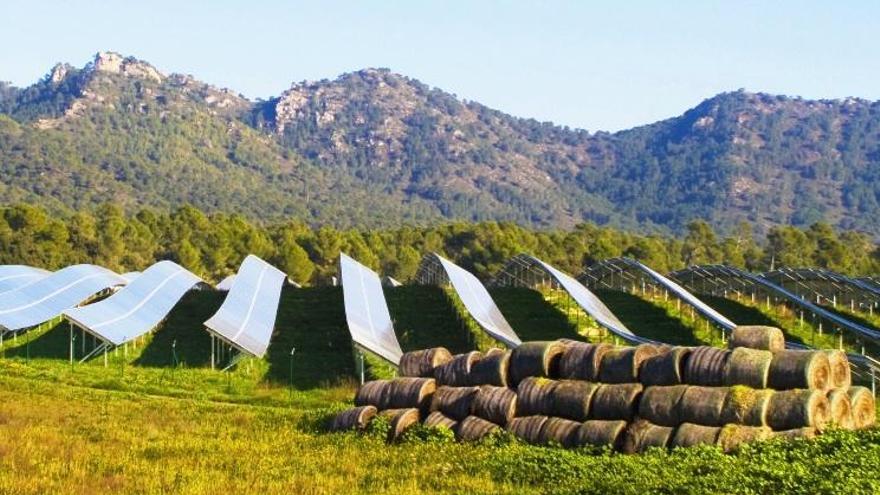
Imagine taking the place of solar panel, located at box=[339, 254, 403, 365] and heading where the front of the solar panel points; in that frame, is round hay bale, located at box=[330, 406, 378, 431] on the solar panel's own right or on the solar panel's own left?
on the solar panel's own right

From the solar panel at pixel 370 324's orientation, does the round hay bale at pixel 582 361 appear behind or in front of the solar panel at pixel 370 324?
in front

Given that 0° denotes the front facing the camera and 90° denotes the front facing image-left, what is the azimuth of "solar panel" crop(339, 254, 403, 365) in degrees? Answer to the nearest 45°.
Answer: approximately 315°

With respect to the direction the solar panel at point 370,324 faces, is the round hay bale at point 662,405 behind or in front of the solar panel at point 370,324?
in front
